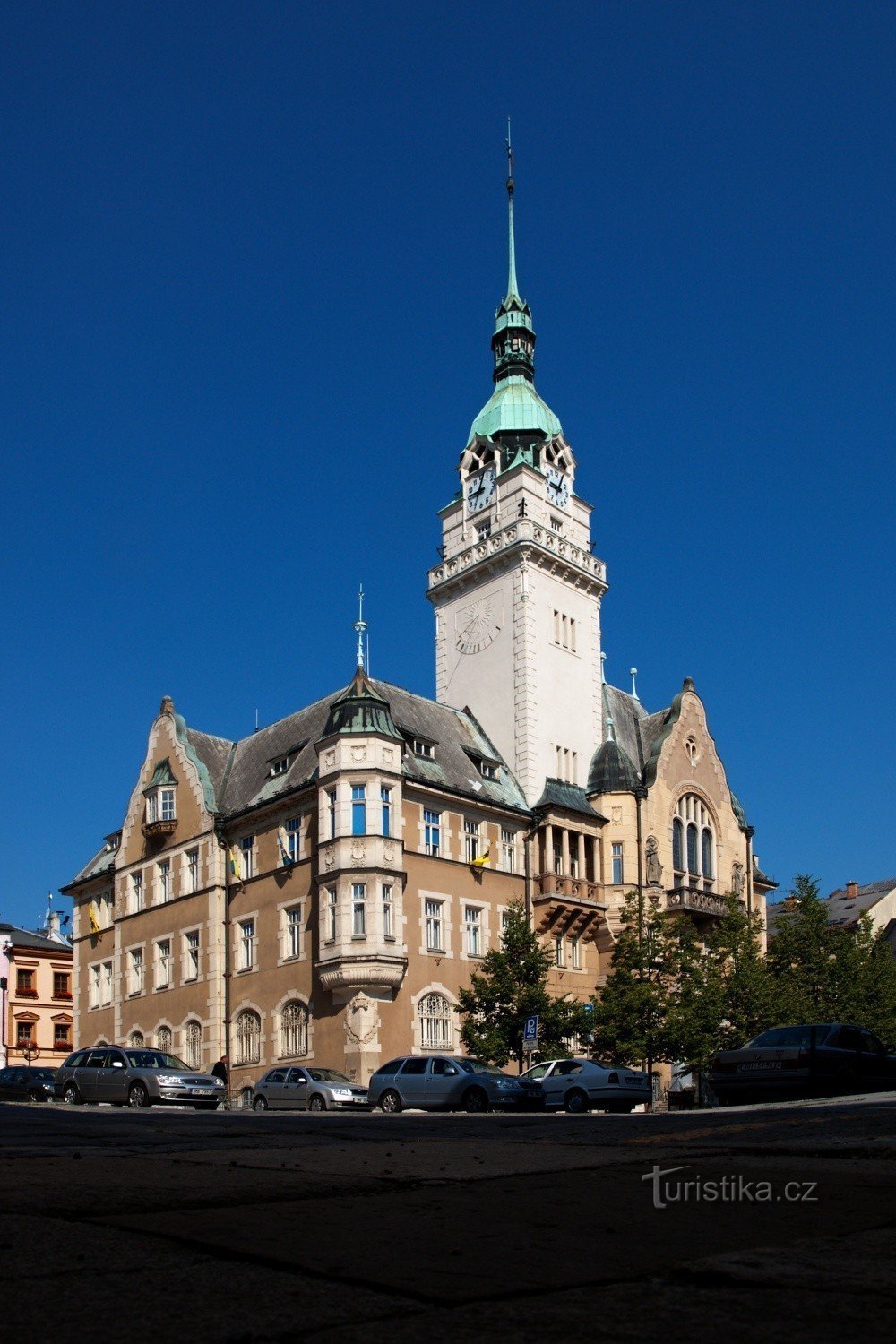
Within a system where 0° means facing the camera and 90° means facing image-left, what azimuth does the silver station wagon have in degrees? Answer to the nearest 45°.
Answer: approximately 315°

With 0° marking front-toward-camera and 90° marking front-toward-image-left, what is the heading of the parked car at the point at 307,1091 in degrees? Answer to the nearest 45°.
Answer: approximately 315°

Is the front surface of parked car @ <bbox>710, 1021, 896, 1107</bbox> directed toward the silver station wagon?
no

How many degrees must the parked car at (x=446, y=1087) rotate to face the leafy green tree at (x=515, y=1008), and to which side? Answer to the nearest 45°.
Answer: approximately 135° to its left

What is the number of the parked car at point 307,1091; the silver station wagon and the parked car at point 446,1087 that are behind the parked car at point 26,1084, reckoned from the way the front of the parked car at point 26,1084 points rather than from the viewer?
0

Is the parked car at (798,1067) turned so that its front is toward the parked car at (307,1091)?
no

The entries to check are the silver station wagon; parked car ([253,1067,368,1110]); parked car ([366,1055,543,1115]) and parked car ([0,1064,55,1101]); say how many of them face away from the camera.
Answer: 0

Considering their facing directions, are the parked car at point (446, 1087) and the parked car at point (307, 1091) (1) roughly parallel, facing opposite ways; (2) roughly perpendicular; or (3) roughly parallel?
roughly parallel

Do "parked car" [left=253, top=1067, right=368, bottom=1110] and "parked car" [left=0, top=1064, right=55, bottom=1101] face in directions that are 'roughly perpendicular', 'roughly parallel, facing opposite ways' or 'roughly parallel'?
roughly parallel

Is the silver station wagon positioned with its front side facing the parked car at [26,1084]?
no

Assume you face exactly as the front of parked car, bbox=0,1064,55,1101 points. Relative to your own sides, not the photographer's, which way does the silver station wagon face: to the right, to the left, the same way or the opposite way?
the same way

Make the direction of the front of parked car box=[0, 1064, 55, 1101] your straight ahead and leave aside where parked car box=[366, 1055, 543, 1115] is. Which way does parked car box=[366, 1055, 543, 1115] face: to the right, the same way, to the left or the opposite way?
the same way

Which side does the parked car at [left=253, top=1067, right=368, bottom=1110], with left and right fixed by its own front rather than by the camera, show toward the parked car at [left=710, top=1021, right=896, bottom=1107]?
front

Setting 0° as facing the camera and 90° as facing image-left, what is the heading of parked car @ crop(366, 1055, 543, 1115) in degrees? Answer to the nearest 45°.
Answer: approximately 315°

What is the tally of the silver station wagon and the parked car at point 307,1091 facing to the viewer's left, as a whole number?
0

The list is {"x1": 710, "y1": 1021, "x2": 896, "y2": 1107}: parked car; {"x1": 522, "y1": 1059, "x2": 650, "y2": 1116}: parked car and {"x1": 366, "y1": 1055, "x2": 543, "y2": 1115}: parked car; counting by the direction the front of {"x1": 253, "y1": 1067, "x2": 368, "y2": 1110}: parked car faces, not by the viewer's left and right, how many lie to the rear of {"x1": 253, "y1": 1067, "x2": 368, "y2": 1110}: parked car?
0
